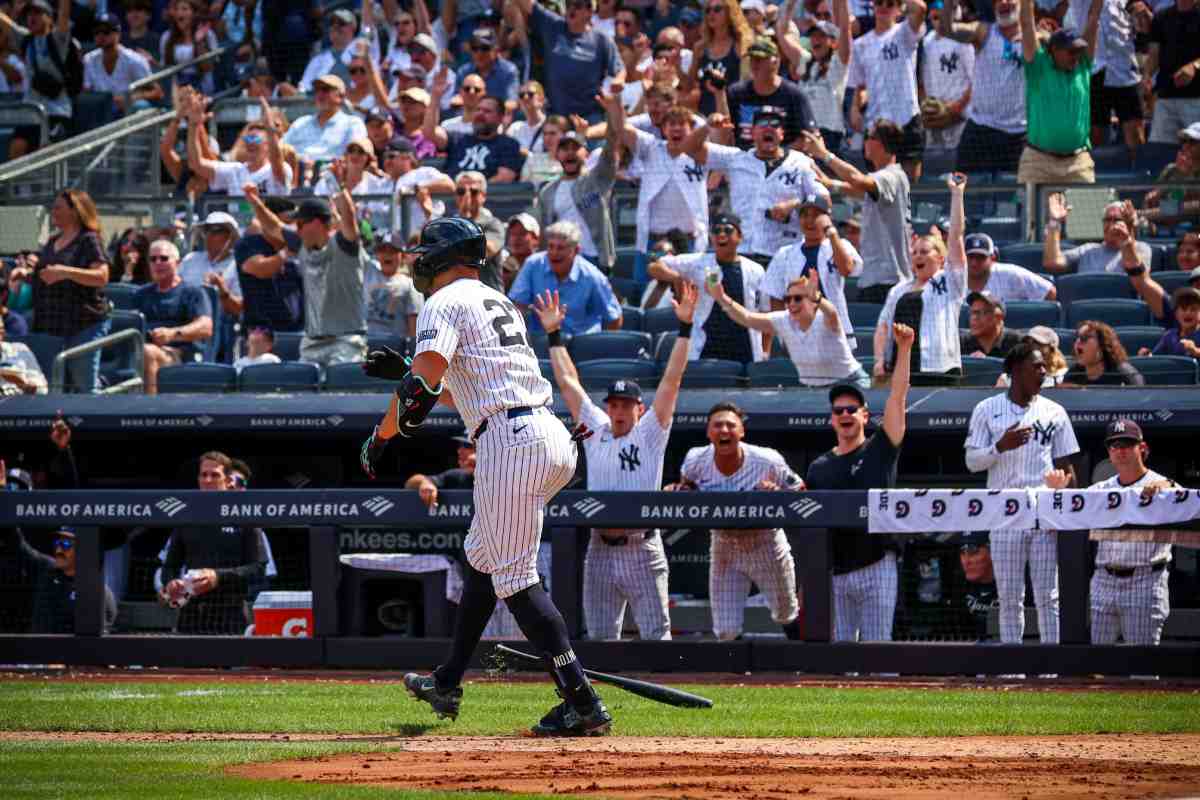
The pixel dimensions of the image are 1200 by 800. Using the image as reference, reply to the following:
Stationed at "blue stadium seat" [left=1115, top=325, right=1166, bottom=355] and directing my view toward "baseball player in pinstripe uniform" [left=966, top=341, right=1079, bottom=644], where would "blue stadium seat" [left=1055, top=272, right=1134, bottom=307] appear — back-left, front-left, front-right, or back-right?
back-right

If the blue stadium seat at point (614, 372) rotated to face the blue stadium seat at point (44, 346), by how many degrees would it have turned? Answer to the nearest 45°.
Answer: approximately 90° to its right

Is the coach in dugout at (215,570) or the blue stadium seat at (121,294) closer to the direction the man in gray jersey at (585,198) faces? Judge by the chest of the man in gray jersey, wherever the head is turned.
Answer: the coach in dugout

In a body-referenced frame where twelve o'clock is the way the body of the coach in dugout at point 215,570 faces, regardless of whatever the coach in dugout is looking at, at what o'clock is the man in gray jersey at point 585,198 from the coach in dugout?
The man in gray jersey is roughly at 6 o'clock from the coach in dugout.

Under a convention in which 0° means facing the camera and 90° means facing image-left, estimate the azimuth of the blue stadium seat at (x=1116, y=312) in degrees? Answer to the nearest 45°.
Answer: approximately 0°

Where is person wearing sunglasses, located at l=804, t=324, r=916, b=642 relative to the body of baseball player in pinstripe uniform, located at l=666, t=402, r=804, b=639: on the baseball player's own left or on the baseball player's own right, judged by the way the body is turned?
on the baseball player's own left
